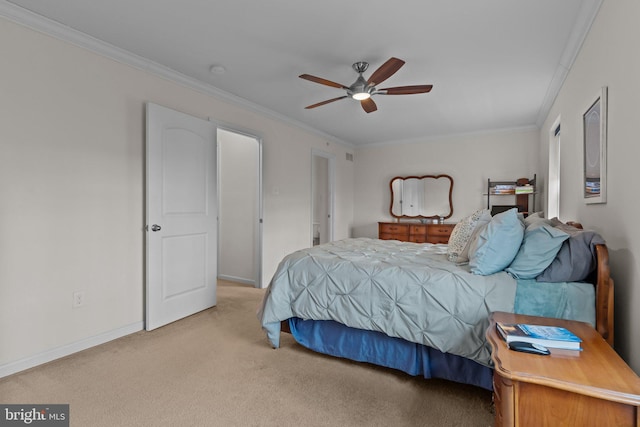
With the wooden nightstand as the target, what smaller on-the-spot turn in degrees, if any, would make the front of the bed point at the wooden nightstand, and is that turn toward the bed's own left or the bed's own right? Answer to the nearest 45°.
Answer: approximately 135° to the bed's own left

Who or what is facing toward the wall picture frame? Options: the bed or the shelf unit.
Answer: the shelf unit

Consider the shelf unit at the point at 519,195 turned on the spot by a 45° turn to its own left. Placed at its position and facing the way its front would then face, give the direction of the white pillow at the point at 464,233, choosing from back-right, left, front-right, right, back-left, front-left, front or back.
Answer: front-right

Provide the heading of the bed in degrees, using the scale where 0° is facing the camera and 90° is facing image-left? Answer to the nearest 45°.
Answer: approximately 90°

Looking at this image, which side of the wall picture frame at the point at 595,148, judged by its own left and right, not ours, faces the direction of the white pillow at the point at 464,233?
front

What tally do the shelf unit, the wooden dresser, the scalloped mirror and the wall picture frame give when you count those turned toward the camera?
3

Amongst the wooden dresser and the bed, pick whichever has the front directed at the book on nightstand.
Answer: the wooden dresser

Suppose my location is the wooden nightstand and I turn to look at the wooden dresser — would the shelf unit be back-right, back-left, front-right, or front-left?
front-right

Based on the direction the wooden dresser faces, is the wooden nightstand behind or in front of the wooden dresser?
in front

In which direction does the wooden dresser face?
toward the camera

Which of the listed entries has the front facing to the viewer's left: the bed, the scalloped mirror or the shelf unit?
the bed

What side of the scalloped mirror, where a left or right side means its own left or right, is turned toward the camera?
front

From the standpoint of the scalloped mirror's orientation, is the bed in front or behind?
in front

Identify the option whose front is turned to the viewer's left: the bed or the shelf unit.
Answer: the bed

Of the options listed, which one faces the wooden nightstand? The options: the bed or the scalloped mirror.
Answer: the scalloped mirror

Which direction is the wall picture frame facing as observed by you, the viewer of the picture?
facing to the left of the viewer

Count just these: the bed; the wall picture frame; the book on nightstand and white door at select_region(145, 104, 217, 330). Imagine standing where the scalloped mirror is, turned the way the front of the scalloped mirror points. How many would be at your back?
0

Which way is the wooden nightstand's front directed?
to the viewer's left

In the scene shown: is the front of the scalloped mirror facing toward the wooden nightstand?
yes

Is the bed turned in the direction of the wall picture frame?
no

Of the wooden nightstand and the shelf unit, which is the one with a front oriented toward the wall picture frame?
the shelf unit

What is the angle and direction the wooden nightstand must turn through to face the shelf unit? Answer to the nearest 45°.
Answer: approximately 90° to its right
